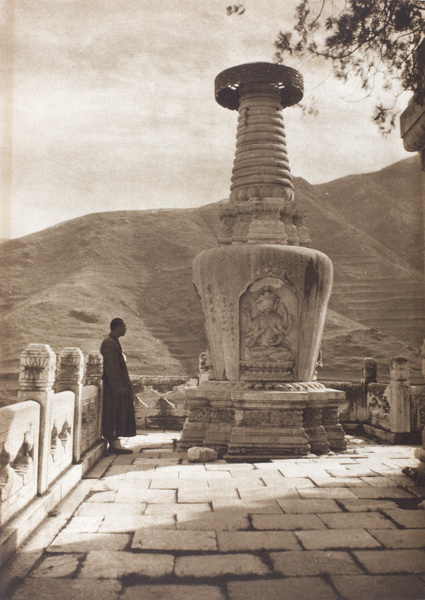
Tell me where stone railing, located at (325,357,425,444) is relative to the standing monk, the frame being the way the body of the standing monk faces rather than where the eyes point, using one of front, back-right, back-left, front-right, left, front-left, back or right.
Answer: front

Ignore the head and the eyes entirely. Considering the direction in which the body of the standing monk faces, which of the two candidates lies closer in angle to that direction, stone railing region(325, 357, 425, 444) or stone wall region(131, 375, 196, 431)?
the stone railing

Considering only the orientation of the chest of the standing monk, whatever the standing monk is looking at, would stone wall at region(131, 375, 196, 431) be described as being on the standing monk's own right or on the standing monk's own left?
on the standing monk's own left

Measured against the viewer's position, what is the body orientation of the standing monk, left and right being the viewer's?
facing to the right of the viewer

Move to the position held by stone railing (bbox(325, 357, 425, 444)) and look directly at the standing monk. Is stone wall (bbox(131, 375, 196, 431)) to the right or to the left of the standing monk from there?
right

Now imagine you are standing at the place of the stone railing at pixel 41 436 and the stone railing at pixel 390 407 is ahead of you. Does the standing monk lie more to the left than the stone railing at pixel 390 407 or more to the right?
left

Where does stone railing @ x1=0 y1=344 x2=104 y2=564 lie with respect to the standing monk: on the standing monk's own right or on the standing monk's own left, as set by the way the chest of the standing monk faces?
on the standing monk's own right
